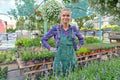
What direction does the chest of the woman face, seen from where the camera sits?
toward the camera
